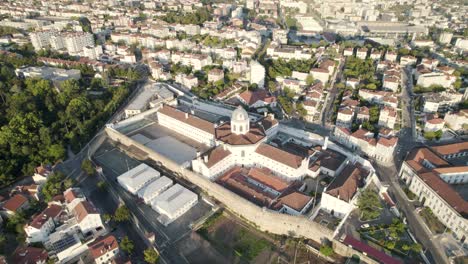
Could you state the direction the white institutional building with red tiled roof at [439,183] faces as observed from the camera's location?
facing the viewer and to the left of the viewer

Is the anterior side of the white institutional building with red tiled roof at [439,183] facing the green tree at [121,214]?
yes

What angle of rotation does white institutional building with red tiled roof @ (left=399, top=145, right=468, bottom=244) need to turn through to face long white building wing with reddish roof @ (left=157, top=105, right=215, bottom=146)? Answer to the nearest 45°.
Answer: approximately 45° to its right

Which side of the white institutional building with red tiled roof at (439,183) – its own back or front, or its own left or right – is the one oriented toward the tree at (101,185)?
front

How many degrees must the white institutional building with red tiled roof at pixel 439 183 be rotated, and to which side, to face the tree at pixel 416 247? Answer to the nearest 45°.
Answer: approximately 45° to its left

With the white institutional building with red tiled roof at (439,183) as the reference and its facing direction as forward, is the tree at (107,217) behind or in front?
in front

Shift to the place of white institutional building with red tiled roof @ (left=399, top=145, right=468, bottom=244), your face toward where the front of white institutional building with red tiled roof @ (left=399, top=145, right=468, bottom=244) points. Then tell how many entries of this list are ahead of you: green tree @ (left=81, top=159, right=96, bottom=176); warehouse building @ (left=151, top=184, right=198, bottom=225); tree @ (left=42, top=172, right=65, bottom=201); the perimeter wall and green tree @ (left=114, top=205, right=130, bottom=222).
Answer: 5

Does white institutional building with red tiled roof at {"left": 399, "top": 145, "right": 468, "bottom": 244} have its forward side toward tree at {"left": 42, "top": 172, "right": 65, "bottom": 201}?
yes

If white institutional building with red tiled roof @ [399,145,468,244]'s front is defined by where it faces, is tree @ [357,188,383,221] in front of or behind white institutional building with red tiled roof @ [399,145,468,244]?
in front

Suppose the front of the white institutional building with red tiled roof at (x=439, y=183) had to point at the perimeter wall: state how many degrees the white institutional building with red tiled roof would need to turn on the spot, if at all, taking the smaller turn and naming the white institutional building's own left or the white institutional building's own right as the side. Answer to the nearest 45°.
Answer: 0° — it already faces it

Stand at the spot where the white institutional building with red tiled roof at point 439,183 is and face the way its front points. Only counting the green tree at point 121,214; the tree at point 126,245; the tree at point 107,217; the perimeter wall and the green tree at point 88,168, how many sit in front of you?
5

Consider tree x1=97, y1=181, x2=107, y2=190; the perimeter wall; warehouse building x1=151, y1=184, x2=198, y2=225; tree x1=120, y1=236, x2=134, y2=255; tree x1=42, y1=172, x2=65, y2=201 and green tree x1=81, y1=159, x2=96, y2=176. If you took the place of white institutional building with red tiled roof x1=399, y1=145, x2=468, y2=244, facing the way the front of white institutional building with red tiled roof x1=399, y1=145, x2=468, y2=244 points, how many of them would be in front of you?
6

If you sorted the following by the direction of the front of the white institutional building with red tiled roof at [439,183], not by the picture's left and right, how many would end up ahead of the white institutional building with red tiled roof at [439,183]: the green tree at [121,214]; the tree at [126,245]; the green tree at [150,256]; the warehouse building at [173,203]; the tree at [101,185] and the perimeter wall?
6

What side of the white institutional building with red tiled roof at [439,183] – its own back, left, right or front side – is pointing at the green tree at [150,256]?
front

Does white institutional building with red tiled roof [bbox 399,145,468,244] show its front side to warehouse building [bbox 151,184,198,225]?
yes
